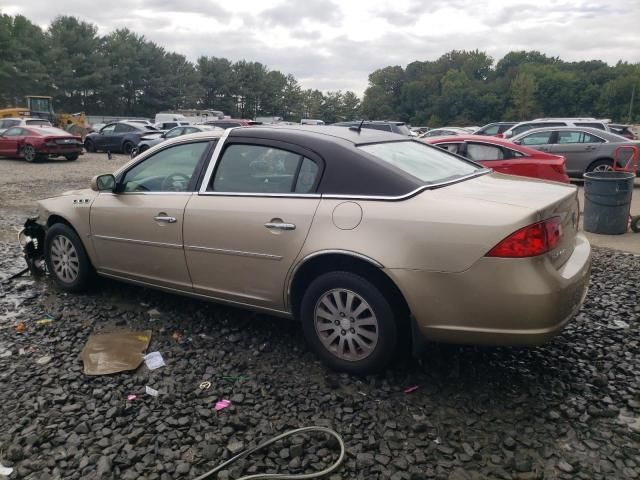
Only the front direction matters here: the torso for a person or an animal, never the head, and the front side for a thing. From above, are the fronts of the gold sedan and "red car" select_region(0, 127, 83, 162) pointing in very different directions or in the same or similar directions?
same or similar directions

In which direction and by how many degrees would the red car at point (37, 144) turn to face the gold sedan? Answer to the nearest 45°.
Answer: approximately 135° to its left

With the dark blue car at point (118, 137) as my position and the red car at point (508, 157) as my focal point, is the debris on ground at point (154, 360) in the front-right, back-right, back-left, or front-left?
front-right

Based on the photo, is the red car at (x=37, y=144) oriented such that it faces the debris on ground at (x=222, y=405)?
no

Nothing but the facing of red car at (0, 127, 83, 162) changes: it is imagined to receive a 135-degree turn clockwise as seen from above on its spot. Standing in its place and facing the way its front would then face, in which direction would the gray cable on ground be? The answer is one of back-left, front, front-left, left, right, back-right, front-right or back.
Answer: right

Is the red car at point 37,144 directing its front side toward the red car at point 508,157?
no

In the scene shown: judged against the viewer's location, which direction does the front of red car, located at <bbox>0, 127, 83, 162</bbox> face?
facing away from the viewer and to the left of the viewer

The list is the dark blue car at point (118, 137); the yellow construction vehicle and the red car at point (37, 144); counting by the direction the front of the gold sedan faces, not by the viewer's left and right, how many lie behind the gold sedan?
0

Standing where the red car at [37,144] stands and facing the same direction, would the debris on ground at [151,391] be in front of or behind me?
behind

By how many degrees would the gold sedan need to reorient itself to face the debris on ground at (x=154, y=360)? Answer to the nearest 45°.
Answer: approximately 45° to its left

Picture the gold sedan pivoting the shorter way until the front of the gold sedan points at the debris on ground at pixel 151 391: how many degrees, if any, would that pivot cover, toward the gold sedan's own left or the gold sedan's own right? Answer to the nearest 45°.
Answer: approximately 45° to the gold sedan's own left

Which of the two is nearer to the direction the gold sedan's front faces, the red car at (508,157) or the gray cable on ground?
the red car

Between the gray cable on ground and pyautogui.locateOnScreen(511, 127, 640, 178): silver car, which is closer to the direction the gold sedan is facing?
the silver car

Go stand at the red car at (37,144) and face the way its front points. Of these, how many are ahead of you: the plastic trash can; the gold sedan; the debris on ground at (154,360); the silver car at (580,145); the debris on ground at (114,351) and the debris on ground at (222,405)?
0

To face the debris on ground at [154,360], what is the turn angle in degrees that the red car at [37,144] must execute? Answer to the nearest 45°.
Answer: approximately 135° to its left

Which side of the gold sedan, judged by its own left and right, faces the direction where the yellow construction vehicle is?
front

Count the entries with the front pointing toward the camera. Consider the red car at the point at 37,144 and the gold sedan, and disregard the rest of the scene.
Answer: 0

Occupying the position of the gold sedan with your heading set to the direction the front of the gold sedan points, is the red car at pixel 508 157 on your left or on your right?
on your right

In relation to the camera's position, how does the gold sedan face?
facing away from the viewer and to the left of the viewer

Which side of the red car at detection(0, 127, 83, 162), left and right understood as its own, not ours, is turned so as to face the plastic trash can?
back
